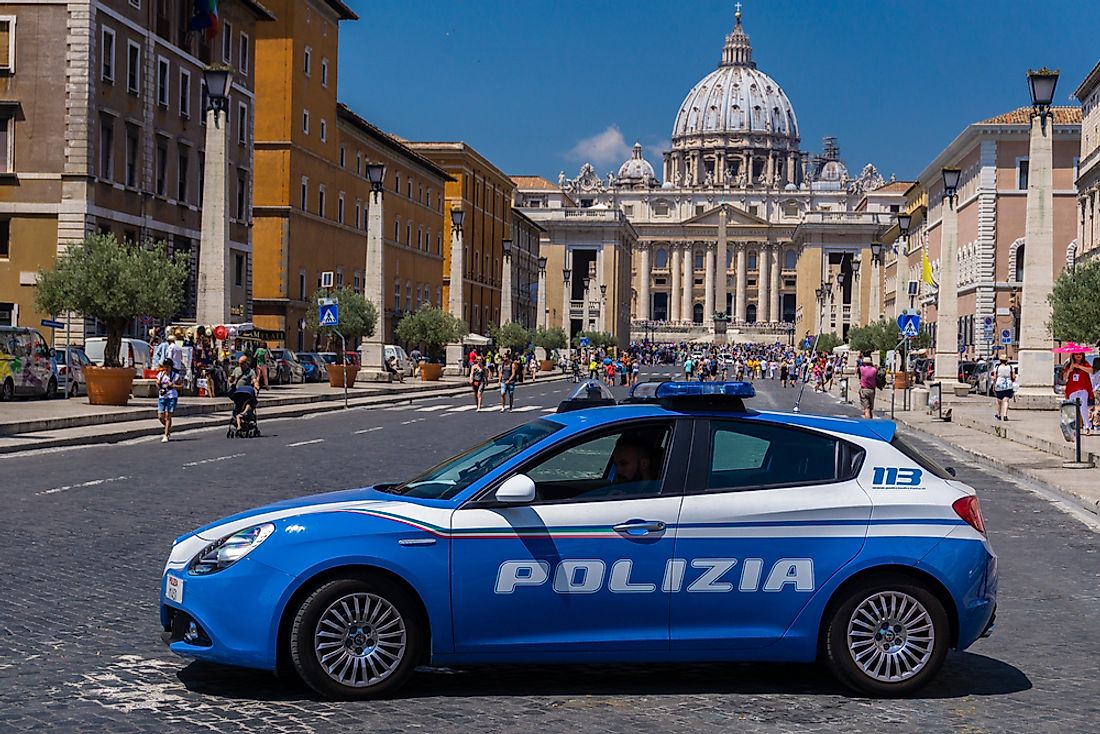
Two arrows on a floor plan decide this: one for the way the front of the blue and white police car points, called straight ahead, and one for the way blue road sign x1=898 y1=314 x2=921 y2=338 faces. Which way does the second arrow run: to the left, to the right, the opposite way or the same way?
to the left

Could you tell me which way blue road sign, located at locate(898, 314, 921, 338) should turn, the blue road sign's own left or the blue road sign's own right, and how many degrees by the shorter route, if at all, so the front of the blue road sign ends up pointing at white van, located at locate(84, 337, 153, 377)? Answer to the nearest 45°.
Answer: approximately 90° to the blue road sign's own right

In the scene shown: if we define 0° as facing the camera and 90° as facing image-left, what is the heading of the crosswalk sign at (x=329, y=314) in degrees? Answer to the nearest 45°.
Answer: approximately 0°

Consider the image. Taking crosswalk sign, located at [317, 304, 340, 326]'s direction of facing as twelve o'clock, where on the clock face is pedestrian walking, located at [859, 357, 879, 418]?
The pedestrian walking is roughly at 10 o'clock from the crosswalk sign.

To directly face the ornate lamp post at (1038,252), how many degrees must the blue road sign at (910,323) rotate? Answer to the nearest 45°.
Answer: approximately 45° to its left

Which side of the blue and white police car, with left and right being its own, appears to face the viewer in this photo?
left
